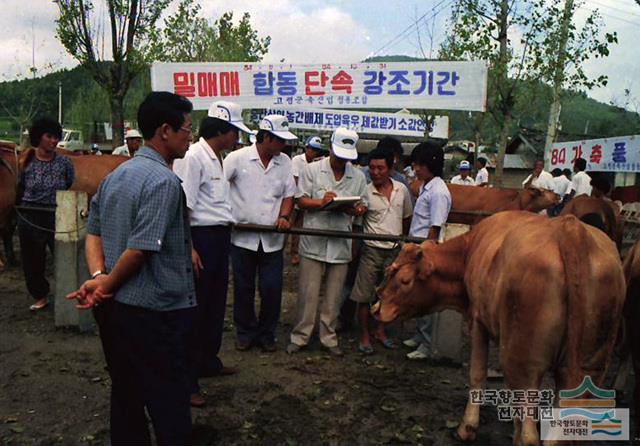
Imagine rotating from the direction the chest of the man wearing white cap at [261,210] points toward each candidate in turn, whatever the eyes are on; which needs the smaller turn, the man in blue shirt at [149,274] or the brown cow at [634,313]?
the man in blue shirt

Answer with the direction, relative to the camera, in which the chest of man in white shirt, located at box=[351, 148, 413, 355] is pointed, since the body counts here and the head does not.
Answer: toward the camera

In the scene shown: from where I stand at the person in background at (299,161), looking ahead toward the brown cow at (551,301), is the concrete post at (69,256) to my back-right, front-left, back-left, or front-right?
front-right

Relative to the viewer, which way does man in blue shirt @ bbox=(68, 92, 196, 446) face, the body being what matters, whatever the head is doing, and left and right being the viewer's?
facing away from the viewer and to the right of the viewer

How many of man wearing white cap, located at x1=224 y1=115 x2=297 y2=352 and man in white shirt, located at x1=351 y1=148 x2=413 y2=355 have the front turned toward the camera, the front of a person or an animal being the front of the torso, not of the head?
2

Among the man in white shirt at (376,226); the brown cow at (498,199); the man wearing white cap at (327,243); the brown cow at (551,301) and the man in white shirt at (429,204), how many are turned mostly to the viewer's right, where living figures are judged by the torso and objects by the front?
1

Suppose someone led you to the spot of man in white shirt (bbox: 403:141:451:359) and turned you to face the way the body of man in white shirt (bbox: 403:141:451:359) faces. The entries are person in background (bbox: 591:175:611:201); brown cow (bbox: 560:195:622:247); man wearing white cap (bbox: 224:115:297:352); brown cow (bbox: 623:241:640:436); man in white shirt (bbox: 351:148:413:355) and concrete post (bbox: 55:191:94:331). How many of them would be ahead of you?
3

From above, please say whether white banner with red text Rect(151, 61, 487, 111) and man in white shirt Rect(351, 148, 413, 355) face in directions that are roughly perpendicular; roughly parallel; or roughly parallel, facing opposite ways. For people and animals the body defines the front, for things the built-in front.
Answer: roughly parallel

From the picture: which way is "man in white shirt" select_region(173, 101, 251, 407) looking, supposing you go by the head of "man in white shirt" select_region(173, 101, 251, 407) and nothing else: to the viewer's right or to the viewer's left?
to the viewer's right

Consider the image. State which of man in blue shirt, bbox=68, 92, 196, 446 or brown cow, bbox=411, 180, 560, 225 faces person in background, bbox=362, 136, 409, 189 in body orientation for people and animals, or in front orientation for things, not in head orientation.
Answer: the man in blue shirt

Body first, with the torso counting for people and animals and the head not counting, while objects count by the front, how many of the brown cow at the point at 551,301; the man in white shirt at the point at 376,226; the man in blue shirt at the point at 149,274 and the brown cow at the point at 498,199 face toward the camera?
1

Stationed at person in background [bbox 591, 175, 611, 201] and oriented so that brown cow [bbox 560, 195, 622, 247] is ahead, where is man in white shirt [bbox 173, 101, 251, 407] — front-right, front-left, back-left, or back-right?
front-right

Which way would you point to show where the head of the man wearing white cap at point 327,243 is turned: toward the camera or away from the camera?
toward the camera

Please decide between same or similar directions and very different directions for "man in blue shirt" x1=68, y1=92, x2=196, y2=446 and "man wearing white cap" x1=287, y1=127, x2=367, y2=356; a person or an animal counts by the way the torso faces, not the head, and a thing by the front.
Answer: very different directions

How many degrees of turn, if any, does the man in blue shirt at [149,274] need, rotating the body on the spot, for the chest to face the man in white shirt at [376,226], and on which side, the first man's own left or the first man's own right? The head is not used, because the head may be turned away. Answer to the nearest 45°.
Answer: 0° — they already face them

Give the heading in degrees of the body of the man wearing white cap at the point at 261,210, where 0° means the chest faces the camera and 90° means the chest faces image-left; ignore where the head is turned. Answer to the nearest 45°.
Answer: approximately 0°
